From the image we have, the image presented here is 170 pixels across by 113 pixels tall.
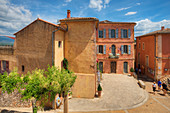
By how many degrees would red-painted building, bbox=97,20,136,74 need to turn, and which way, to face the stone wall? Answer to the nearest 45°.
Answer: approximately 45° to its right

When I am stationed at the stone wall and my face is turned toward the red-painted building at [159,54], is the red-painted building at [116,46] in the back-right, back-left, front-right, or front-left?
front-left

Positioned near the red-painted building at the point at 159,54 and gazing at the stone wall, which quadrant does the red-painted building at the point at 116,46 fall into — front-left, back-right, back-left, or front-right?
front-right

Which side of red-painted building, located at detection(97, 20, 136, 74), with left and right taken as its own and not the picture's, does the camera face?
front

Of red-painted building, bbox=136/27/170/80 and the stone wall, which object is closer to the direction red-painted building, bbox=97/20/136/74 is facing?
the stone wall

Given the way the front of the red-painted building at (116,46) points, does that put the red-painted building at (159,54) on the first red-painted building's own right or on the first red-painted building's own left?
on the first red-painted building's own left
